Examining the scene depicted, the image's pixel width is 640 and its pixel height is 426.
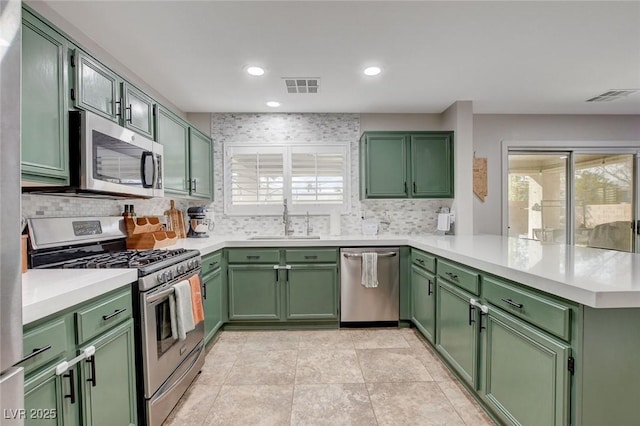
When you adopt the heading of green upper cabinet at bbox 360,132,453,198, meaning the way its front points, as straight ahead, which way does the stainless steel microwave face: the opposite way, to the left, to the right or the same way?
to the left

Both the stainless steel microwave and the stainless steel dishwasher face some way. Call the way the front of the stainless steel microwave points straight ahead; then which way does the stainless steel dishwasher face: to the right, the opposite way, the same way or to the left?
to the right

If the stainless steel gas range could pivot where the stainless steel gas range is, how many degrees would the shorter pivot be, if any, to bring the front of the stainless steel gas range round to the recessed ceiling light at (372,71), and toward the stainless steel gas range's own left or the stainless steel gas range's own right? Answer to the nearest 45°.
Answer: approximately 45° to the stainless steel gas range's own left

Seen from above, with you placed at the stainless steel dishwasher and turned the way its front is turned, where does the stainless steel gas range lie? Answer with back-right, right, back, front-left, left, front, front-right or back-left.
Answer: front-right

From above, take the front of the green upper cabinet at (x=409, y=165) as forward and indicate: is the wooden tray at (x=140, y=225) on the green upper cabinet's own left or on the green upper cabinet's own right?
on the green upper cabinet's own right

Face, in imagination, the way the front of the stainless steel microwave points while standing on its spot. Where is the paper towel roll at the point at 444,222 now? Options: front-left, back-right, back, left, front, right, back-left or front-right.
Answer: front-left

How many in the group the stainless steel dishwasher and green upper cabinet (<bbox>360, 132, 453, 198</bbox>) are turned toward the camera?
2

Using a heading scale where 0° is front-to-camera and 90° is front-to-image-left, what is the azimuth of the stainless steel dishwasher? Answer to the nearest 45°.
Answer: approximately 0°

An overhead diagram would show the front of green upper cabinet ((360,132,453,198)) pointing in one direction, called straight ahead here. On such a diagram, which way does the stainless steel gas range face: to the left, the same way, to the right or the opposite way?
to the left

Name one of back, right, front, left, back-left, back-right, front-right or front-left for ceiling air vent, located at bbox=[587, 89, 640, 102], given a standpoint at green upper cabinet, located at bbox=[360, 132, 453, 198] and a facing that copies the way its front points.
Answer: left

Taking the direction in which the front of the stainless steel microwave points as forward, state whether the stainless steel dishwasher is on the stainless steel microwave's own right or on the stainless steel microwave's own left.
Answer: on the stainless steel microwave's own left
